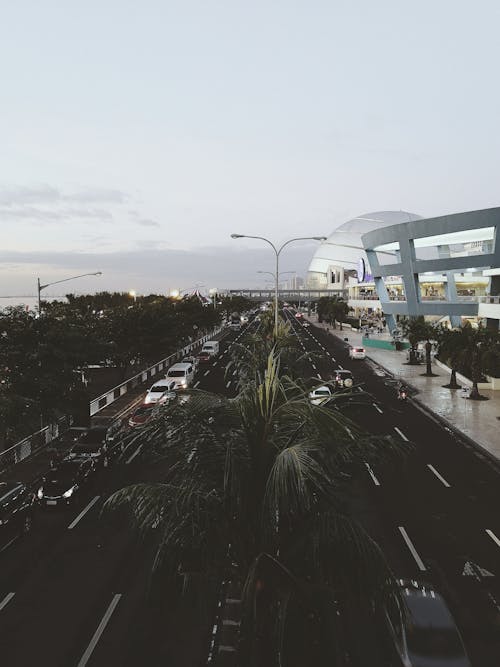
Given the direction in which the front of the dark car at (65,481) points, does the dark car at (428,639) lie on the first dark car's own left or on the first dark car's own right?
on the first dark car's own left

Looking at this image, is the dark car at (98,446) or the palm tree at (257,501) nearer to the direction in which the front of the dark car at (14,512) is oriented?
the palm tree

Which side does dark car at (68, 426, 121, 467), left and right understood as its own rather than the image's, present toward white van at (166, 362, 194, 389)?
back

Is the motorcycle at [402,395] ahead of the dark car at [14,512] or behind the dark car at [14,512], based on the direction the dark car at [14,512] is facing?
behind

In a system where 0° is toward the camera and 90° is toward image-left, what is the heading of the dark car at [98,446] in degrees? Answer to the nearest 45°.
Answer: approximately 45°

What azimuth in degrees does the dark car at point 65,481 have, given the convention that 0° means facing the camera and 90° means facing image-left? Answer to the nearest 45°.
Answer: approximately 45°

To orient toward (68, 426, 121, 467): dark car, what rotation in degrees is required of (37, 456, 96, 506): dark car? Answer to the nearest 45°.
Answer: approximately 135° to its right

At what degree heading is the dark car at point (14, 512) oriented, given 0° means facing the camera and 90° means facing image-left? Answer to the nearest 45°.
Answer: approximately 45°

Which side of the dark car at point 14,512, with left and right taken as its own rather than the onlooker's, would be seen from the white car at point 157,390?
back

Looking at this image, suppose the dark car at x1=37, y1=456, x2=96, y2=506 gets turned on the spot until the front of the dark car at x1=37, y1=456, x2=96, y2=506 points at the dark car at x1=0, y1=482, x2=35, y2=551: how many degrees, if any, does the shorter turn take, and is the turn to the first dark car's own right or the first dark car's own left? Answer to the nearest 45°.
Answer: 0° — it already faces it
